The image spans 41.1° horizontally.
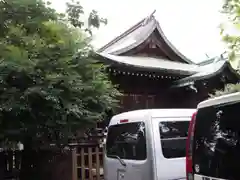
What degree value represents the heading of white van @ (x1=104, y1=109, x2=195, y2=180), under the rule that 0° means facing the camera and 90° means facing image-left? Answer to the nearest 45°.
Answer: approximately 225°

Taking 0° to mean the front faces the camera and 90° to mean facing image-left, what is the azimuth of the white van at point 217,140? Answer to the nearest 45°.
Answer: approximately 225°

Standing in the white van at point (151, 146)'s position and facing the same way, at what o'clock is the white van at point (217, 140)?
the white van at point (217, 140) is roughly at 4 o'clock from the white van at point (151, 146).

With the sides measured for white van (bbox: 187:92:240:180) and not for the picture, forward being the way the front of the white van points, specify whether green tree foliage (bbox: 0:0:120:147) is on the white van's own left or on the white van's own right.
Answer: on the white van's own left

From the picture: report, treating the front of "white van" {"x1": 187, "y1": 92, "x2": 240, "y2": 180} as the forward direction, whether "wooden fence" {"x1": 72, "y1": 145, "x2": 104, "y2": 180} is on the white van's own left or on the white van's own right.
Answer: on the white van's own left

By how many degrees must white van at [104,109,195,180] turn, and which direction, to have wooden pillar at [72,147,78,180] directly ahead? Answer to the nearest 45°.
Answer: approximately 90° to its left

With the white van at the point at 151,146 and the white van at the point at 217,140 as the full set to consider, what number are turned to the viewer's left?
0

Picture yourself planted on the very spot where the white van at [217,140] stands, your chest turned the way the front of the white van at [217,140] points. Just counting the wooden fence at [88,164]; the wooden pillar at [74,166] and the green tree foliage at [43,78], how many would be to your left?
3

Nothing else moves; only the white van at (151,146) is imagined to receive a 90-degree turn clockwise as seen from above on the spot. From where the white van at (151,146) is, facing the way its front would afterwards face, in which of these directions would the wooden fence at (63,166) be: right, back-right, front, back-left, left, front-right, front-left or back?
back

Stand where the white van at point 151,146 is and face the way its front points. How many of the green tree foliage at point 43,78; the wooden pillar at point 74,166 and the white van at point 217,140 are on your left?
2

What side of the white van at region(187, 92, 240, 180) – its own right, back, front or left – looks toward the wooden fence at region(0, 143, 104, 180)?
left
